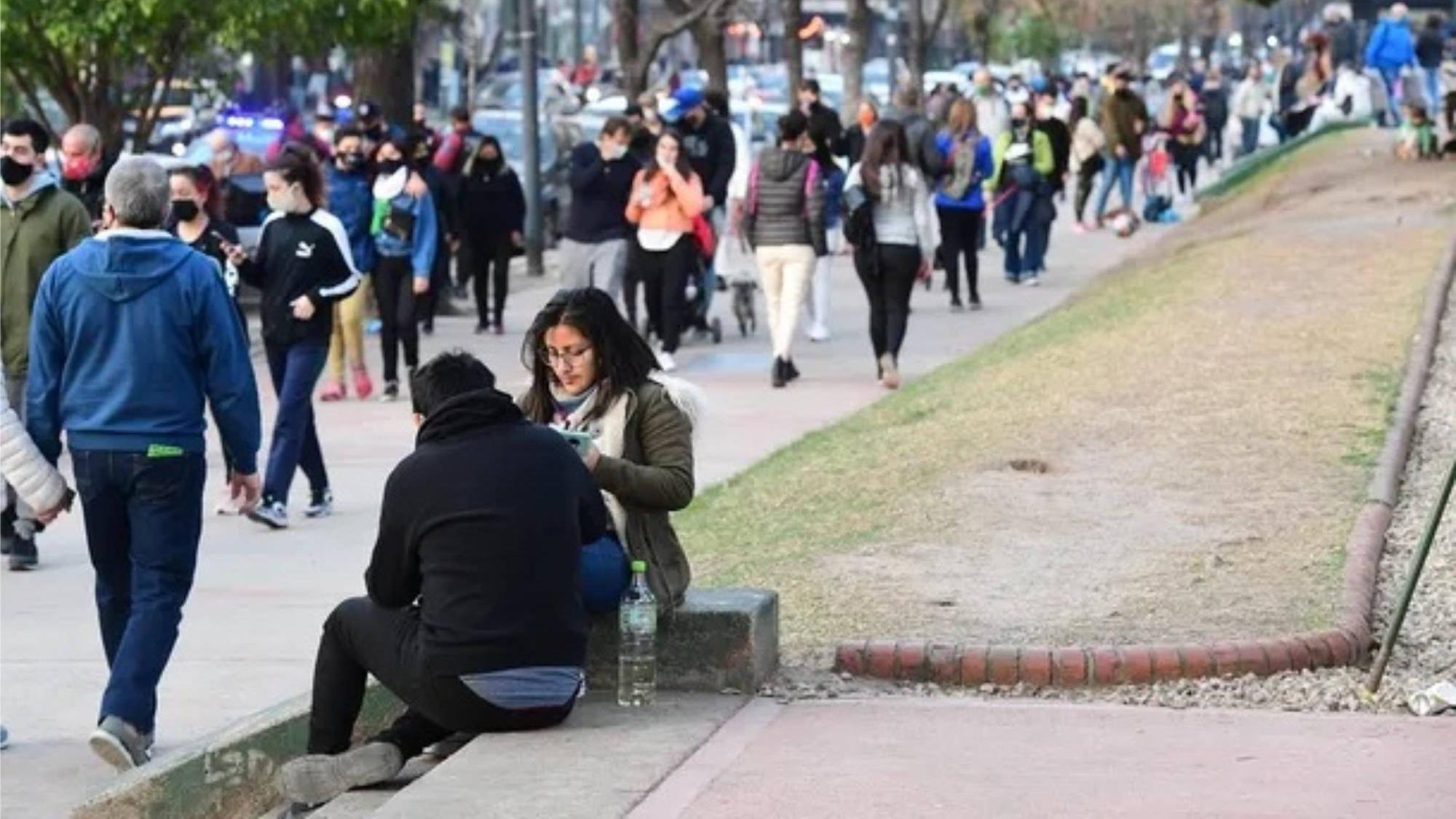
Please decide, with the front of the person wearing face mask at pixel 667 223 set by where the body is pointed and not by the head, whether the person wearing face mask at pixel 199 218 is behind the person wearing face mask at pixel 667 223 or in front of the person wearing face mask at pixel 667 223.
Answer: in front

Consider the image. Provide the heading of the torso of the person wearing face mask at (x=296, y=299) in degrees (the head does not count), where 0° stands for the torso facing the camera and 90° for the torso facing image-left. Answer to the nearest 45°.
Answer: approximately 45°

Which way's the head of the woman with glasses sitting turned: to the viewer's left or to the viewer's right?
to the viewer's left

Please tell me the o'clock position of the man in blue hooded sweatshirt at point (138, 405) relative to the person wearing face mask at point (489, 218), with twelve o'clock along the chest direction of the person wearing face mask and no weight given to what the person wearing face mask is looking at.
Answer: The man in blue hooded sweatshirt is roughly at 12 o'clock from the person wearing face mask.

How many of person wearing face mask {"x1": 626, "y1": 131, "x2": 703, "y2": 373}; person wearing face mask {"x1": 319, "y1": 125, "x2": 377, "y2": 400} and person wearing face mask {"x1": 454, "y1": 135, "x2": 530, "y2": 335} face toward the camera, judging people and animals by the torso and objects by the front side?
3

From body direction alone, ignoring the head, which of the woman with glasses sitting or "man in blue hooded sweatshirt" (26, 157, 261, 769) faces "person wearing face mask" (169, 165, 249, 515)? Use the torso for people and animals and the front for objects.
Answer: the man in blue hooded sweatshirt

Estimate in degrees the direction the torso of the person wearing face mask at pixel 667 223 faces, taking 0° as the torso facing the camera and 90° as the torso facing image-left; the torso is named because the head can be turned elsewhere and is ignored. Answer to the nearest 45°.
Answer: approximately 0°

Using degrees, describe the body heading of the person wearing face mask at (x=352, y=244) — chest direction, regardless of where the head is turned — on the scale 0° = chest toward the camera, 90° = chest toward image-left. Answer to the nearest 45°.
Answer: approximately 0°

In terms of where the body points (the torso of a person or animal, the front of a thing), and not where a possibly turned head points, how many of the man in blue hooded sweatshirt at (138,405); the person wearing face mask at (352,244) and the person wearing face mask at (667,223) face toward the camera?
2

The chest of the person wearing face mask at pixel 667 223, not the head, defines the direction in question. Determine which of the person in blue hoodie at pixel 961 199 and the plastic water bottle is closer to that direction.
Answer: the plastic water bottle
